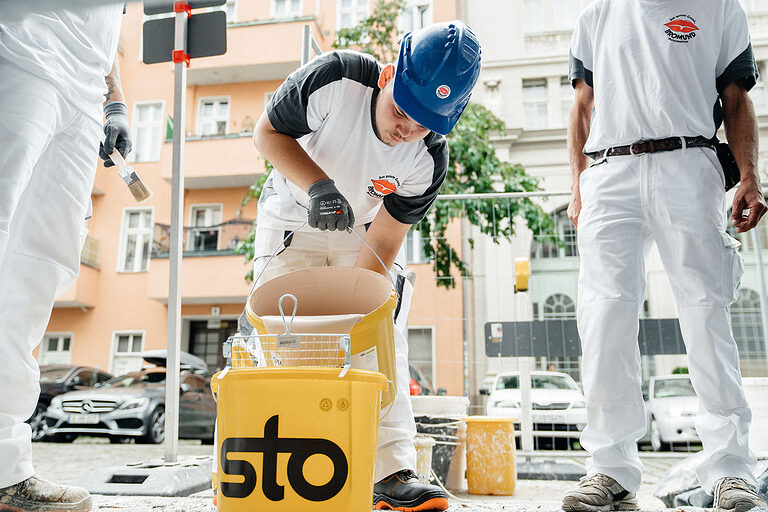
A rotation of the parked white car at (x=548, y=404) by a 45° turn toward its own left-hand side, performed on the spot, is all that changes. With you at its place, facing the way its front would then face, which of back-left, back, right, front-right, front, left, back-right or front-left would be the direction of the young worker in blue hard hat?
front-right

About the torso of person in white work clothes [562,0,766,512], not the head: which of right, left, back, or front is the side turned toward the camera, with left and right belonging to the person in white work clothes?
front

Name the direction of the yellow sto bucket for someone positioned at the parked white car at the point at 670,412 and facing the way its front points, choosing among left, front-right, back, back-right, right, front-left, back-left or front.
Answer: front

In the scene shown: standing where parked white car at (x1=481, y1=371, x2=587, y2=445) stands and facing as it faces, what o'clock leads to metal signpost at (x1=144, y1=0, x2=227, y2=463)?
The metal signpost is roughly at 1 o'clock from the parked white car.

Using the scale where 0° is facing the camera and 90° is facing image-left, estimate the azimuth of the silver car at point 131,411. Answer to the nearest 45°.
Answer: approximately 45°

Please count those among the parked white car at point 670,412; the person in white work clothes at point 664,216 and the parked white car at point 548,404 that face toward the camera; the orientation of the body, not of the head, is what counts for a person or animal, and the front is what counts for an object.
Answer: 3

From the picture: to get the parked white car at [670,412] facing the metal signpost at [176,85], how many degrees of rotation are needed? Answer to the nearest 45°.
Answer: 0° — it already faces it

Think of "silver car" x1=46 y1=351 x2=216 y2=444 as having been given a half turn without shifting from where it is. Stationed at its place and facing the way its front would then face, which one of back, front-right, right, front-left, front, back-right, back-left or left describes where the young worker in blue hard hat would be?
back-right

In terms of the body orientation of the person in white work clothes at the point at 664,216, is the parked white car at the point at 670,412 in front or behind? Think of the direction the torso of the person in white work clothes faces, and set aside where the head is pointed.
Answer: behind

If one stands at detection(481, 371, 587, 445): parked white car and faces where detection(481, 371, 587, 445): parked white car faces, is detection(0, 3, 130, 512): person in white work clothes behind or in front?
in front

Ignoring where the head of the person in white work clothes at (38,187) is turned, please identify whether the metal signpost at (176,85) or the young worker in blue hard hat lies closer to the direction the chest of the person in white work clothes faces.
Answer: the young worker in blue hard hat
